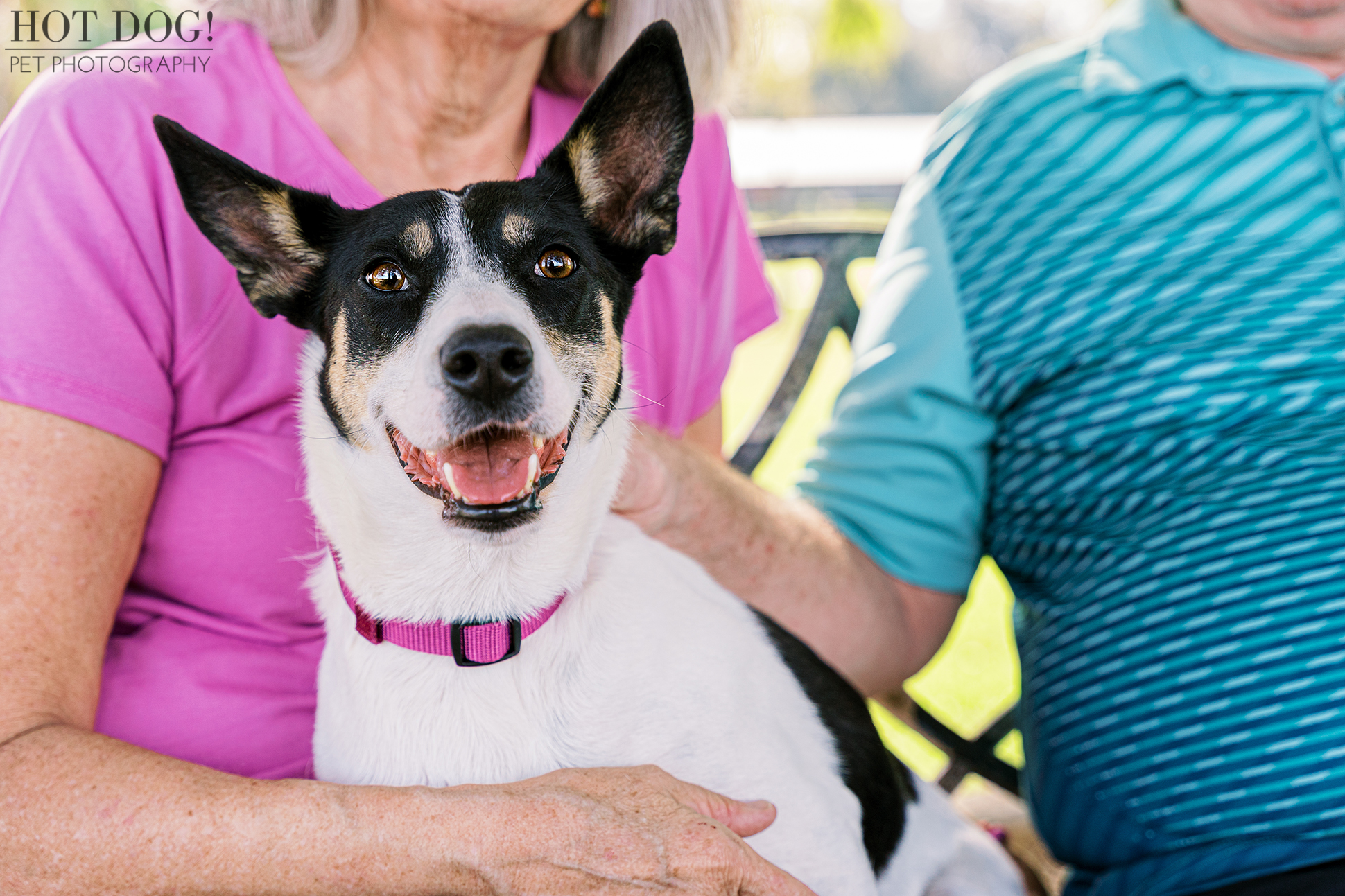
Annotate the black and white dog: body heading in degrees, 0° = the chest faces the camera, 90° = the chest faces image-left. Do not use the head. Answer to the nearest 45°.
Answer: approximately 45°
